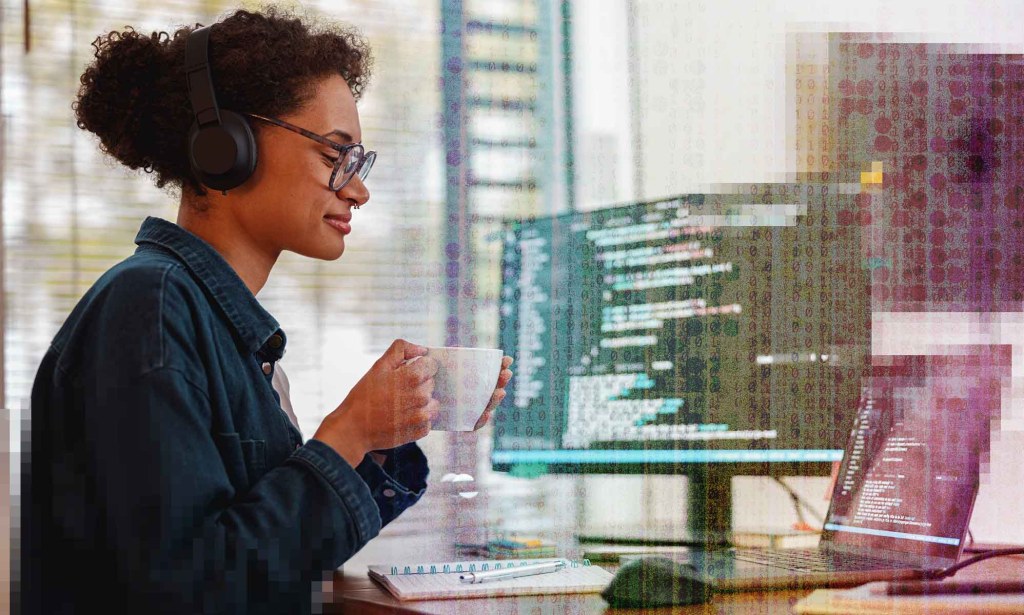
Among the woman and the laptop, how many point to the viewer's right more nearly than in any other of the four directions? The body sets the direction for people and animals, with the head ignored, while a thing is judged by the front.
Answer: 1

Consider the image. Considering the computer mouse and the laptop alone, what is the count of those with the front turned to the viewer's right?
1

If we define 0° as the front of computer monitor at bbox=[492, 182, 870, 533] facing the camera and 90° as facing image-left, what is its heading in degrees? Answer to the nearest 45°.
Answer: approximately 45°

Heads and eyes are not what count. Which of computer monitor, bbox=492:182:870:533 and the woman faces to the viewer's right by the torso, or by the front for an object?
the woman

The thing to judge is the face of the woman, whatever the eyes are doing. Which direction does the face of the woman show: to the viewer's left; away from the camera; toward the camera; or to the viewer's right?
to the viewer's right

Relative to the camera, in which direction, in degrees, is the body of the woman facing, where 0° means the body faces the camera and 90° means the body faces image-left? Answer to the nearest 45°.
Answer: approximately 270°

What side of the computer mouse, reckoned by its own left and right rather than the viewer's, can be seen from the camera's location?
right
